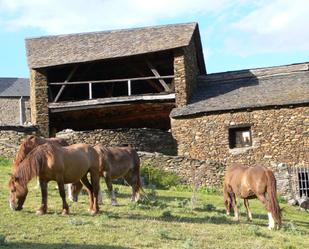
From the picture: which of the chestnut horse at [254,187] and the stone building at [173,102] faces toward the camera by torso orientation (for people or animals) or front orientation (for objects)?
the stone building

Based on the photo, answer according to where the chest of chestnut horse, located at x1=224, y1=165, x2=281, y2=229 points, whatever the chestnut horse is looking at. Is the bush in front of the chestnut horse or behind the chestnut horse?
in front

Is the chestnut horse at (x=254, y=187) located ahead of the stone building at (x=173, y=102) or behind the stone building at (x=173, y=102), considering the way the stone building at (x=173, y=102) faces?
ahead

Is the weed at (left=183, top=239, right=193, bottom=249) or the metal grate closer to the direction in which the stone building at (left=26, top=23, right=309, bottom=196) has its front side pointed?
the weed

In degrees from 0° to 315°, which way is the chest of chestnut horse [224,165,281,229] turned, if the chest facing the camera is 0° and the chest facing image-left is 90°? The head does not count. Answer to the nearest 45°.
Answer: approximately 135°

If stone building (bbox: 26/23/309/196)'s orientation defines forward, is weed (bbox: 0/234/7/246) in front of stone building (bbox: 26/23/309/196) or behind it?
in front

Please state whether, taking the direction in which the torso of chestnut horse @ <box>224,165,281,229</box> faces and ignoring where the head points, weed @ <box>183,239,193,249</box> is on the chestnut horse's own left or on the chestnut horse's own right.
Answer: on the chestnut horse's own left

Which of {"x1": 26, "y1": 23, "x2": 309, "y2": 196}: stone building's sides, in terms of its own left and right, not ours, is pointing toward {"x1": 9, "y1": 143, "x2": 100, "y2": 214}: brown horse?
front

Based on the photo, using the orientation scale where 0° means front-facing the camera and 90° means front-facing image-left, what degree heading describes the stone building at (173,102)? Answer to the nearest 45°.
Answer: approximately 0°

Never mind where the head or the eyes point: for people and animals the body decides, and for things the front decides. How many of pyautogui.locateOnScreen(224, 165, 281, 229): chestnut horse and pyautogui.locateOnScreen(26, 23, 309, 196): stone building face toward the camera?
1
